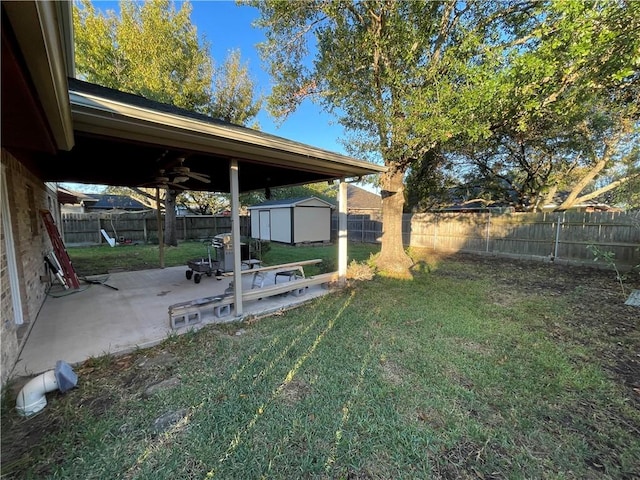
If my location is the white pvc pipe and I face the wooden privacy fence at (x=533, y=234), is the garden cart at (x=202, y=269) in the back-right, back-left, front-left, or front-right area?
front-left

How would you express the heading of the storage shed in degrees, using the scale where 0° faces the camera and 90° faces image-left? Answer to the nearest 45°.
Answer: approximately 45°

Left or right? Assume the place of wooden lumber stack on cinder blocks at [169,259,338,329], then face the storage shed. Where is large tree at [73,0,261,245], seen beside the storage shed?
left

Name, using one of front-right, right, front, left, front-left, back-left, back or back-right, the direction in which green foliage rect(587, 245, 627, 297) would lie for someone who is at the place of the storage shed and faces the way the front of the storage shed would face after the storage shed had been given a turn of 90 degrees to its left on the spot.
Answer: front

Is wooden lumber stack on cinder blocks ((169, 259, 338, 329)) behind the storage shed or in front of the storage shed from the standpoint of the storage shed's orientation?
in front

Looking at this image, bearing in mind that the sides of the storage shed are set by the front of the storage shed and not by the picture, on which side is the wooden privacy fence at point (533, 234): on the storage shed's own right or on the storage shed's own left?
on the storage shed's own left

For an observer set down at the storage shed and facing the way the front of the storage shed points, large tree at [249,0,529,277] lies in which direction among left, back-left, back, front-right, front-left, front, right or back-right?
front-left

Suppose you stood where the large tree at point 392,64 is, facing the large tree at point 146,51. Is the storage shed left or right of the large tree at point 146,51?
right

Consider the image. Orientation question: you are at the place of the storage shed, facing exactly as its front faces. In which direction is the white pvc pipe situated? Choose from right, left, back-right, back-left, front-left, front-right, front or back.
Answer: front-left

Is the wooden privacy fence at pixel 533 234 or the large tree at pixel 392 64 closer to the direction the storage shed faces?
the large tree

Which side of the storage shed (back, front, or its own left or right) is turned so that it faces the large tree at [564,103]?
left

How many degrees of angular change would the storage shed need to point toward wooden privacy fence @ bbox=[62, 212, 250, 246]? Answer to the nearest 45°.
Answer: approximately 45° to its right

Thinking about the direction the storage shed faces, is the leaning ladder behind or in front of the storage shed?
in front
